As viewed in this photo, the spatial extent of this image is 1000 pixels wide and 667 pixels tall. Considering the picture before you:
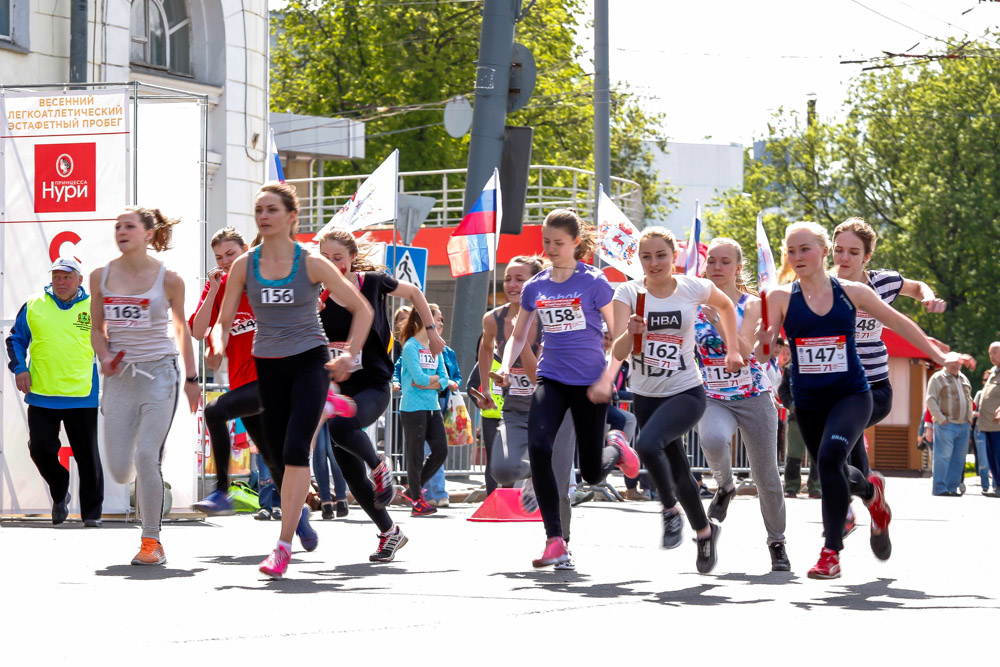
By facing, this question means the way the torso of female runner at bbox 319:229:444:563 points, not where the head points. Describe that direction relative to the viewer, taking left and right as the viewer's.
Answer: facing the viewer and to the left of the viewer

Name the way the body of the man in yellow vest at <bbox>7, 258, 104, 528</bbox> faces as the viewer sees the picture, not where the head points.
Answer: toward the camera

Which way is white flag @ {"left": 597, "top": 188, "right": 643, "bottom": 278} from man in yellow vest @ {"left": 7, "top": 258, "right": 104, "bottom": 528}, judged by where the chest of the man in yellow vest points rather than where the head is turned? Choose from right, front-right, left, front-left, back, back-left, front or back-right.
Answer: back-left

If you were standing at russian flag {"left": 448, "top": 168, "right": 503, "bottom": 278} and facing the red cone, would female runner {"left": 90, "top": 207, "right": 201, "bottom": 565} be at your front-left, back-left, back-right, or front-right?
front-right

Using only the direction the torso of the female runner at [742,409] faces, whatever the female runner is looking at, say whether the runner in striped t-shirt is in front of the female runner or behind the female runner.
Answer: behind

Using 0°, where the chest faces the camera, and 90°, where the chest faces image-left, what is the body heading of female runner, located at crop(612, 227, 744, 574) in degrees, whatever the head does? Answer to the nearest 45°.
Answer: approximately 45°

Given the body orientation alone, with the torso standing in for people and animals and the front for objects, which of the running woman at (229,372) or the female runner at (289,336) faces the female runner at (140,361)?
the running woman

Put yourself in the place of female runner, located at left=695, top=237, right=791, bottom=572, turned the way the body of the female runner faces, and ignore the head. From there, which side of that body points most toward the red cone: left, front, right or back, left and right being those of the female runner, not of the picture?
right

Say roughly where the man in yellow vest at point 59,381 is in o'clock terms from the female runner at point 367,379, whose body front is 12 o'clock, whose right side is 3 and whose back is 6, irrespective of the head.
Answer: The man in yellow vest is roughly at 3 o'clock from the female runner.

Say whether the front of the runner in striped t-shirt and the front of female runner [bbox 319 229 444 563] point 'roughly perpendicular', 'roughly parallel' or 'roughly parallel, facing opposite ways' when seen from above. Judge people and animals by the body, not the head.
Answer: roughly parallel

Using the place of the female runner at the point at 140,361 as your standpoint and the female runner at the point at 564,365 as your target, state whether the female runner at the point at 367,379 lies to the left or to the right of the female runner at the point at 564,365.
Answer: left

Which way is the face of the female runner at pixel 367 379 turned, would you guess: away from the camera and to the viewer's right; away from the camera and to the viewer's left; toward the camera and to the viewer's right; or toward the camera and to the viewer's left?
toward the camera and to the viewer's left

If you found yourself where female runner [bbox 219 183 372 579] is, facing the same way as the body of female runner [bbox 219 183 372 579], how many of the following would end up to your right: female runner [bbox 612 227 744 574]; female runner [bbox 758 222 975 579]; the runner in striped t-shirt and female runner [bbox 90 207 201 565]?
1

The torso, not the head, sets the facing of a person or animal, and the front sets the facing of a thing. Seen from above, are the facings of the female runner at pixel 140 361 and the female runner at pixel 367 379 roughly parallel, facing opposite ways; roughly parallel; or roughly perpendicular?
roughly parallel
